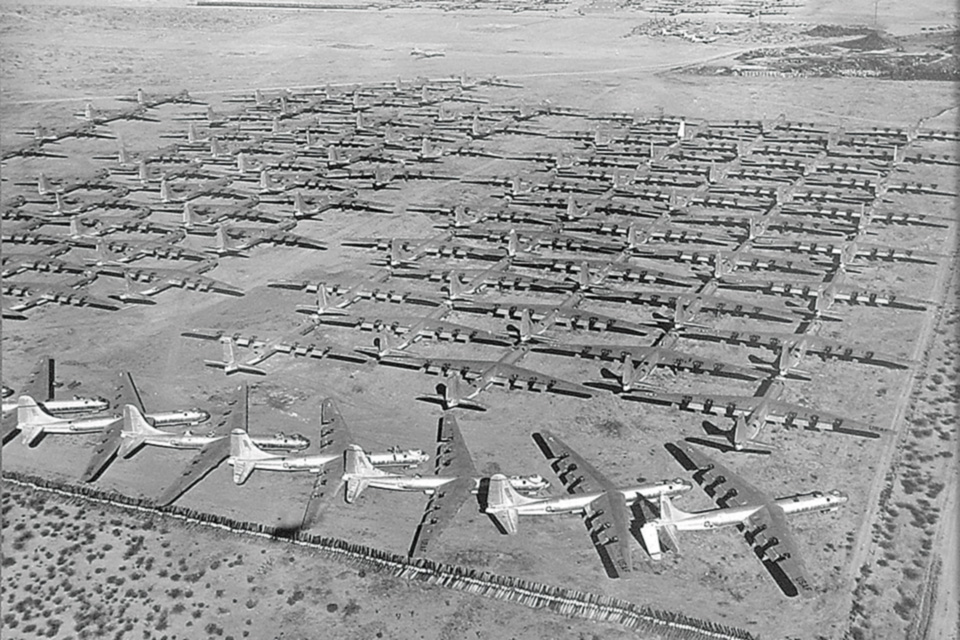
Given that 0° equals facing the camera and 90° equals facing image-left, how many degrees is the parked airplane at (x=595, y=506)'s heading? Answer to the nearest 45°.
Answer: approximately 270°

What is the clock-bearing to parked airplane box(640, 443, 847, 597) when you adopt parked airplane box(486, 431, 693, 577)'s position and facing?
parked airplane box(640, 443, 847, 597) is roughly at 12 o'clock from parked airplane box(486, 431, 693, 577).
